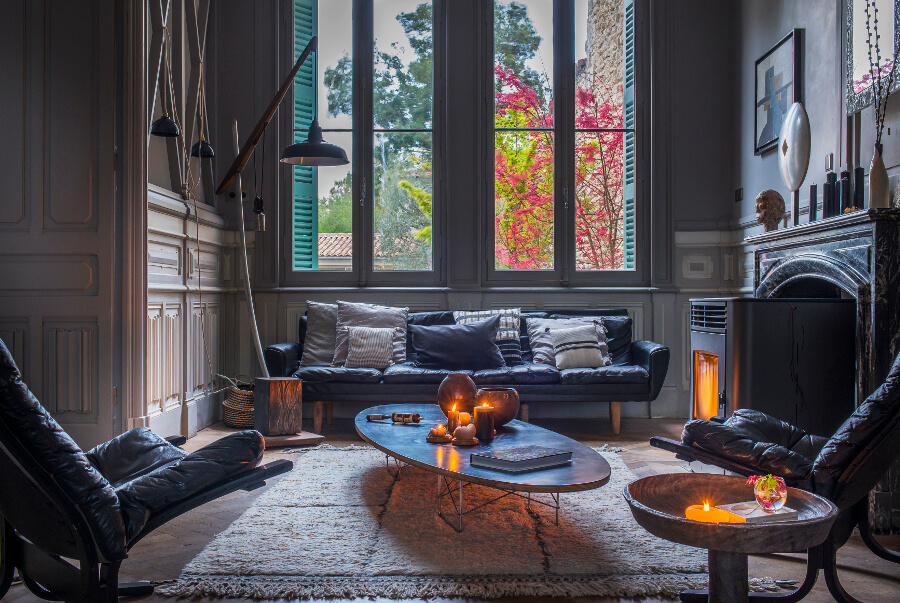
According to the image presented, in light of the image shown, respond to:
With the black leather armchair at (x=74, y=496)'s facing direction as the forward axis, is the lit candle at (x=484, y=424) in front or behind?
in front

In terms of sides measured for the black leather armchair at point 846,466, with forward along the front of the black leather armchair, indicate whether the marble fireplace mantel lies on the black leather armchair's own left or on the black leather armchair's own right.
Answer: on the black leather armchair's own right

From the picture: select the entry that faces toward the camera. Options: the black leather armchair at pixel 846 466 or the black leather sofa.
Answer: the black leather sofa

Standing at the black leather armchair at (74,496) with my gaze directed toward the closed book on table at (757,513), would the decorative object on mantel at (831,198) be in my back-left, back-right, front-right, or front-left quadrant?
front-left

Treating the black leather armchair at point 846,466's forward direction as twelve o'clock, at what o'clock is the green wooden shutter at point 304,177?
The green wooden shutter is roughly at 1 o'clock from the black leather armchair.

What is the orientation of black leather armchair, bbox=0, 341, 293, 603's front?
to the viewer's right

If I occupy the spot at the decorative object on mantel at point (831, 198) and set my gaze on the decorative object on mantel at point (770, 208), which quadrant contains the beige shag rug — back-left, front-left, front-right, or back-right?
back-left

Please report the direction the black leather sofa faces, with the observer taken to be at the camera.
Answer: facing the viewer

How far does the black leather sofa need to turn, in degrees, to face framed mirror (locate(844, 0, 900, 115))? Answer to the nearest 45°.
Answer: approximately 45° to its left

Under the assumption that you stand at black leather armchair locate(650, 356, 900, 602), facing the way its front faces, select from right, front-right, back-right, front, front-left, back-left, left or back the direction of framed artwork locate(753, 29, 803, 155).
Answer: right

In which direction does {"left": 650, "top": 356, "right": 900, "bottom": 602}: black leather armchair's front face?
to the viewer's left

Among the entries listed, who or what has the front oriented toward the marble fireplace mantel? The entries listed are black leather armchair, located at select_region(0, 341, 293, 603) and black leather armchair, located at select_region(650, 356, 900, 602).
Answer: black leather armchair, located at select_region(0, 341, 293, 603)

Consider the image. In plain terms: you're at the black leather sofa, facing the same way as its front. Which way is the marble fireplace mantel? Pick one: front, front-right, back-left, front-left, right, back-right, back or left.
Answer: front-left

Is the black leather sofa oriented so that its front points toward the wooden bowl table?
yes

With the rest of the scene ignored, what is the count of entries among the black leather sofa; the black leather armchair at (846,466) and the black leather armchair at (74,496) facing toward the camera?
1

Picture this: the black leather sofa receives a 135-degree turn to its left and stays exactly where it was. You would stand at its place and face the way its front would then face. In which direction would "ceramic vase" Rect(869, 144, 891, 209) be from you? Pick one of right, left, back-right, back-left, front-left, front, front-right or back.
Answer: right

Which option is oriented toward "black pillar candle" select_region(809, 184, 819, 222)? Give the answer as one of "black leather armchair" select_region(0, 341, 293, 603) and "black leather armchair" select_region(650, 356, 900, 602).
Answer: "black leather armchair" select_region(0, 341, 293, 603)

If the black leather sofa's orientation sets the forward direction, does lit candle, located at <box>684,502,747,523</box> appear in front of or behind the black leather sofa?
in front
